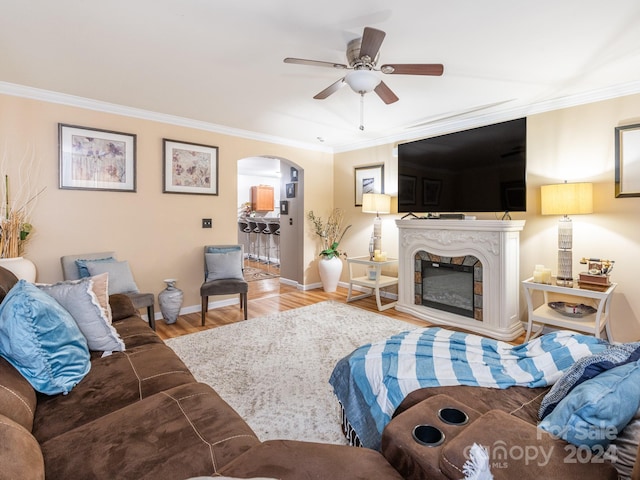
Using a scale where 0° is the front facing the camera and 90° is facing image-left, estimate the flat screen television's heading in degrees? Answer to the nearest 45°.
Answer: approximately 45°

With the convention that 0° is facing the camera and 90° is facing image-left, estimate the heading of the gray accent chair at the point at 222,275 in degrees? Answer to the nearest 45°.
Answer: approximately 0°

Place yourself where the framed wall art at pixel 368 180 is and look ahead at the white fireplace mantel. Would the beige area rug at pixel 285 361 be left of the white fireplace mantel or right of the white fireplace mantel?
right

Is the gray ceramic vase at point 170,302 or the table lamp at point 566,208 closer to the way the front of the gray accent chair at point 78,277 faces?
the table lamp

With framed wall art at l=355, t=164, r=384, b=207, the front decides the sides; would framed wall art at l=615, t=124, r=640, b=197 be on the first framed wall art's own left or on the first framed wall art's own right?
on the first framed wall art's own left

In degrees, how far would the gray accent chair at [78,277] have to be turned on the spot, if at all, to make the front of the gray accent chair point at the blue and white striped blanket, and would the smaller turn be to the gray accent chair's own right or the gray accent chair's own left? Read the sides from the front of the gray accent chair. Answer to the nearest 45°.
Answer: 0° — it already faces it

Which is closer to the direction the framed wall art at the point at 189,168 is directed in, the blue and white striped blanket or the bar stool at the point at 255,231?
the blue and white striped blanket

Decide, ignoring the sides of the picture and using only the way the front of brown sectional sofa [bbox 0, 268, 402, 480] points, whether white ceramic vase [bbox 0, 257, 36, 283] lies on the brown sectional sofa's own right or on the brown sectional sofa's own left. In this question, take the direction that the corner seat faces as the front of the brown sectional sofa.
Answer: on the brown sectional sofa's own left

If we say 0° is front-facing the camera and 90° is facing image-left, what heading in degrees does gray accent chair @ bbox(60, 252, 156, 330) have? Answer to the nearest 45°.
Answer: approximately 315°

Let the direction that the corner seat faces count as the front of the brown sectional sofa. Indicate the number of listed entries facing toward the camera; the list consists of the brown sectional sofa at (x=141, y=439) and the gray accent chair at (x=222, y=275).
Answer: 1

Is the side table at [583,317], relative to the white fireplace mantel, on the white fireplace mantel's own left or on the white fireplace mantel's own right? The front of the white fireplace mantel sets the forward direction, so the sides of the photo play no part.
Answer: on the white fireplace mantel's own left
